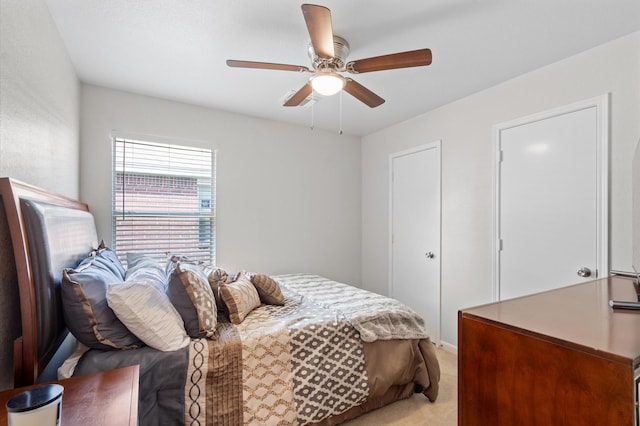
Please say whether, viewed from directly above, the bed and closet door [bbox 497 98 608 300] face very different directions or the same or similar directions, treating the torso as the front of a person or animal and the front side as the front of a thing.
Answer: very different directions

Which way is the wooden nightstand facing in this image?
to the viewer's right

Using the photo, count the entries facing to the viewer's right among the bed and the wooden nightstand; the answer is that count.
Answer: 2

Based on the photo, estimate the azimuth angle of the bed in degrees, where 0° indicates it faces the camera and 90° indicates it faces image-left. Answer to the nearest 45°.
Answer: approximately 270°

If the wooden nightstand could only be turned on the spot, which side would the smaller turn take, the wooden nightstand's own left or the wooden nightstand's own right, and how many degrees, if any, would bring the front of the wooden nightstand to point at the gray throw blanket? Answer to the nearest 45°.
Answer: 0° — it already faces it

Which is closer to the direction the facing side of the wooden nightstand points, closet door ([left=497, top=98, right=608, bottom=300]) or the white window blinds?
the closet door

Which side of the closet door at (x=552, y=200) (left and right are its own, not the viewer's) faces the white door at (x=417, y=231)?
right

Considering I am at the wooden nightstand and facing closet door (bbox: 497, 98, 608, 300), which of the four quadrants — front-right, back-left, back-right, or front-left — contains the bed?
front-left

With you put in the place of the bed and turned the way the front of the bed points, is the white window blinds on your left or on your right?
on your left

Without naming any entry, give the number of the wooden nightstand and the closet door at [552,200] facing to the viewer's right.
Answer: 1

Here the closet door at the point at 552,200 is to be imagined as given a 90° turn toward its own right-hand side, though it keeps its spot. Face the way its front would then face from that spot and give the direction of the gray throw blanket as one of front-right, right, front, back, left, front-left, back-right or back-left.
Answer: left

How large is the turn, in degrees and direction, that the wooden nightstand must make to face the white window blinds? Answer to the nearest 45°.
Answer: approximately 90° to its left

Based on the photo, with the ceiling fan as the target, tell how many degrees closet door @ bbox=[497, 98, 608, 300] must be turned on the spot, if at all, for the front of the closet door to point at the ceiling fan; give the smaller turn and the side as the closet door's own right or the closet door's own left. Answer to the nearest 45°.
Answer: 0° — it already faces it

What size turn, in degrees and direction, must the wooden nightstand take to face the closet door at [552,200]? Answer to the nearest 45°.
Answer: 0° — it already faces it

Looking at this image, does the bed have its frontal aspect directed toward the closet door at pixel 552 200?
yes

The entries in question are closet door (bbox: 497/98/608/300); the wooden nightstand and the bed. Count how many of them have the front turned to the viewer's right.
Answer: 2
